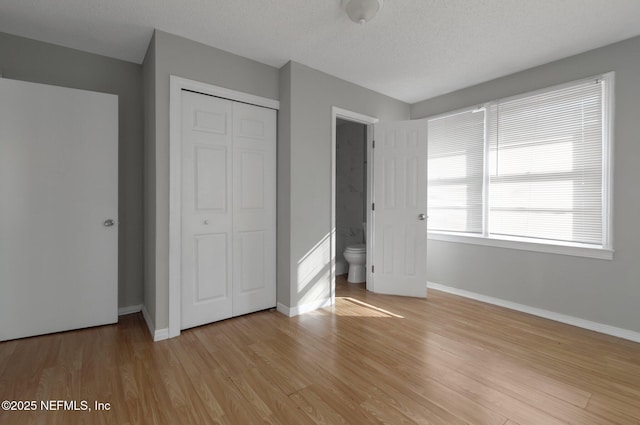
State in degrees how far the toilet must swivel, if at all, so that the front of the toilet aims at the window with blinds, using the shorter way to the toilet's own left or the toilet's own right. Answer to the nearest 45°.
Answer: approximately 90° to the toilet's own left

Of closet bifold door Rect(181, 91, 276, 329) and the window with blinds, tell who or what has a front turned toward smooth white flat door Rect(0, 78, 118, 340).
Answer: the window with blinds

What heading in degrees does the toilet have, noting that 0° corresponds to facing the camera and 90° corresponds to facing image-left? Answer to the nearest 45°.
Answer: approximately 45°

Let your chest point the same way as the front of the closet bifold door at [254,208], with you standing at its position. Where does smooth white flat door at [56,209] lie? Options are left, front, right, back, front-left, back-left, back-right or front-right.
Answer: back-right

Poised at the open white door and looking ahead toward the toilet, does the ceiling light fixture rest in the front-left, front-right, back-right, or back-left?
back-left

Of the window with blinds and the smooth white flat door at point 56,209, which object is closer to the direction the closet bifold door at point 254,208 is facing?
the window with blinds
